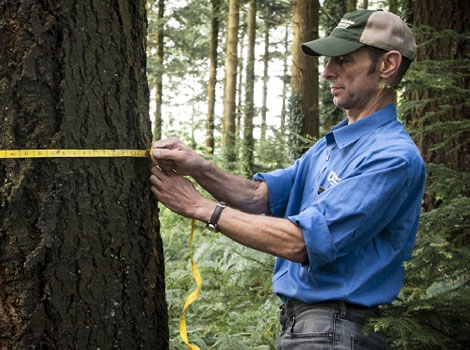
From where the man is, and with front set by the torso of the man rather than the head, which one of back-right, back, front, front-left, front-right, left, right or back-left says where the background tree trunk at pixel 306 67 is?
right

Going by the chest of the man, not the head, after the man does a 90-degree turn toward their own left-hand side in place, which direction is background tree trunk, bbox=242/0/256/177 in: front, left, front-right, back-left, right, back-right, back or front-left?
back

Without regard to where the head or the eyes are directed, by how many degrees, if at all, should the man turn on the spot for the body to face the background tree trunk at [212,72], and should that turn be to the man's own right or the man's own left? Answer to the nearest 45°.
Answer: approximately 90° to the man's own right

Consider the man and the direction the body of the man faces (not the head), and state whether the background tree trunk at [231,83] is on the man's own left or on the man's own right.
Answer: on the man's own right

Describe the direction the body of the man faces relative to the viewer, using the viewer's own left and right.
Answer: facing to the left of the viewer

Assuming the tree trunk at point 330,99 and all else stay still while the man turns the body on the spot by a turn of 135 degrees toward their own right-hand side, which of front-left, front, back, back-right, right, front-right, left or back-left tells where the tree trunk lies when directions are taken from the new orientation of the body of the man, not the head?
front-left

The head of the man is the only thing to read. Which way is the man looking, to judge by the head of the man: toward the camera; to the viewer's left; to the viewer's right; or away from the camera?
to the viewer's left

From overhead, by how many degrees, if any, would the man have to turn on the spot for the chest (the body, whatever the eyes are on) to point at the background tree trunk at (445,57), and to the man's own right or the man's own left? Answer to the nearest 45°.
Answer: approximately 90° to the man's own right
